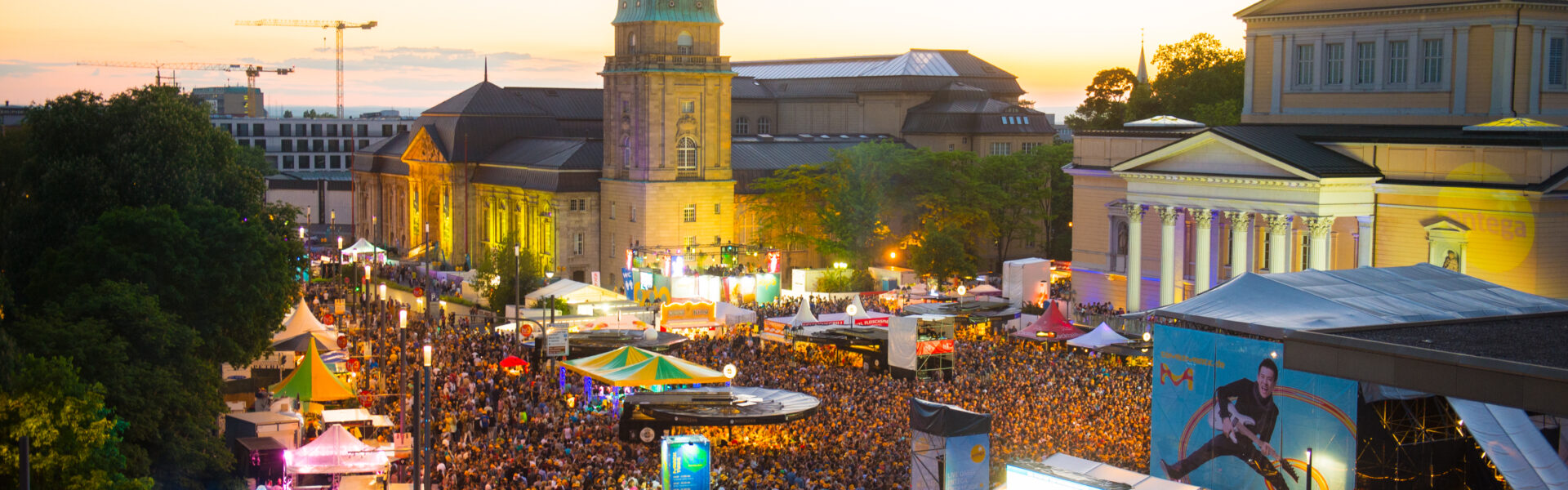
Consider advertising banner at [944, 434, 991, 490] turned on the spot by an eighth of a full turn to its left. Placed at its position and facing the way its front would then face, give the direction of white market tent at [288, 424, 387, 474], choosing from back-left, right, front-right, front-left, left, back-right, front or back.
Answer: back-right

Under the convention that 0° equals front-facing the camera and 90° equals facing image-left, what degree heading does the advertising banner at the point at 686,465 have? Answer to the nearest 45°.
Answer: approximately 0°

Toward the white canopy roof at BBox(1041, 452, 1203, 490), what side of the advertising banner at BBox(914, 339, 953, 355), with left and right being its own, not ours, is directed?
front

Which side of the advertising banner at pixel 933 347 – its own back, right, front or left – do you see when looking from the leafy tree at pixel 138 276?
right

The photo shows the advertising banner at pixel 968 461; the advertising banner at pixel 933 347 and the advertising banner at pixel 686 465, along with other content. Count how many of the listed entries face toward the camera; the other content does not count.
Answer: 3

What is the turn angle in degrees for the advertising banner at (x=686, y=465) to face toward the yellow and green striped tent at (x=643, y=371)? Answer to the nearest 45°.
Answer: approximately 180°

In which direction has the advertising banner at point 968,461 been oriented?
toward the camera

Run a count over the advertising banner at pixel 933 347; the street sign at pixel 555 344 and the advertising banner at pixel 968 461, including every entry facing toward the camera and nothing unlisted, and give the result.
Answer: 3

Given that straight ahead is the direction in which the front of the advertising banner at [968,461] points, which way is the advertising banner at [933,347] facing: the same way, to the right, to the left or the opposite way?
the same way

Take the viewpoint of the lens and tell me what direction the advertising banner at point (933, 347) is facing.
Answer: facing the viewer

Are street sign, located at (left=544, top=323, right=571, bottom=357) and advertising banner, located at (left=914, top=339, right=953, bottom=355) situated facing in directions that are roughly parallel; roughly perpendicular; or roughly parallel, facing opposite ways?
roughly parallel
